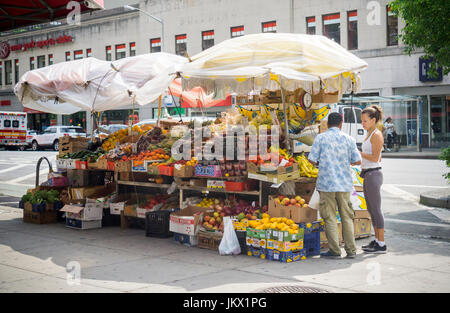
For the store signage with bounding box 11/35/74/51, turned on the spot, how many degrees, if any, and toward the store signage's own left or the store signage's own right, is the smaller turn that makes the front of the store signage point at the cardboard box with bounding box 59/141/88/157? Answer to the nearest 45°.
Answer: approximately 45° to the store signage's own left

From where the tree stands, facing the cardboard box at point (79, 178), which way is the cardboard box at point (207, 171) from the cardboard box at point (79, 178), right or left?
left

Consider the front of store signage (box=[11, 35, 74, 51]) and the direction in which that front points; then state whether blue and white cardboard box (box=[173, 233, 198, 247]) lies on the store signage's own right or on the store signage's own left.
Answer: on the store signage's own left

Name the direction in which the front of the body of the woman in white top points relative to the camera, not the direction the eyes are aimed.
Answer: to the viewer's left

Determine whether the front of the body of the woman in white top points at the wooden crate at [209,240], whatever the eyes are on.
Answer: yes

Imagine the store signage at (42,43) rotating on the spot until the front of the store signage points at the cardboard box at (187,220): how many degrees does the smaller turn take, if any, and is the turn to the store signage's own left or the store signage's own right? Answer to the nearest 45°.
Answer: approximately 45° to the store signage's own left

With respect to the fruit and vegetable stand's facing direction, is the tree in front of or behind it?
behind

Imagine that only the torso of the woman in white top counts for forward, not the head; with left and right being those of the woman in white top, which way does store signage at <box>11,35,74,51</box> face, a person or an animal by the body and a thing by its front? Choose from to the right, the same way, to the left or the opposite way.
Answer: to the left

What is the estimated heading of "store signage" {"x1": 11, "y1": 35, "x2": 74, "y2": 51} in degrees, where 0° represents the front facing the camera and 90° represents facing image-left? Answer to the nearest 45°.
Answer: approximately 45°

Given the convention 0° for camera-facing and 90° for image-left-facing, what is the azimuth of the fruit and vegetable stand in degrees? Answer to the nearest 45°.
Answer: approximately 45°

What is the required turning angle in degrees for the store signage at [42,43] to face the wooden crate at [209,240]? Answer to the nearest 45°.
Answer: approximately 45° to its left

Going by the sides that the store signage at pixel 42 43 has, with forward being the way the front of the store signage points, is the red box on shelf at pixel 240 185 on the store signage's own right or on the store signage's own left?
on the store signage's own left
